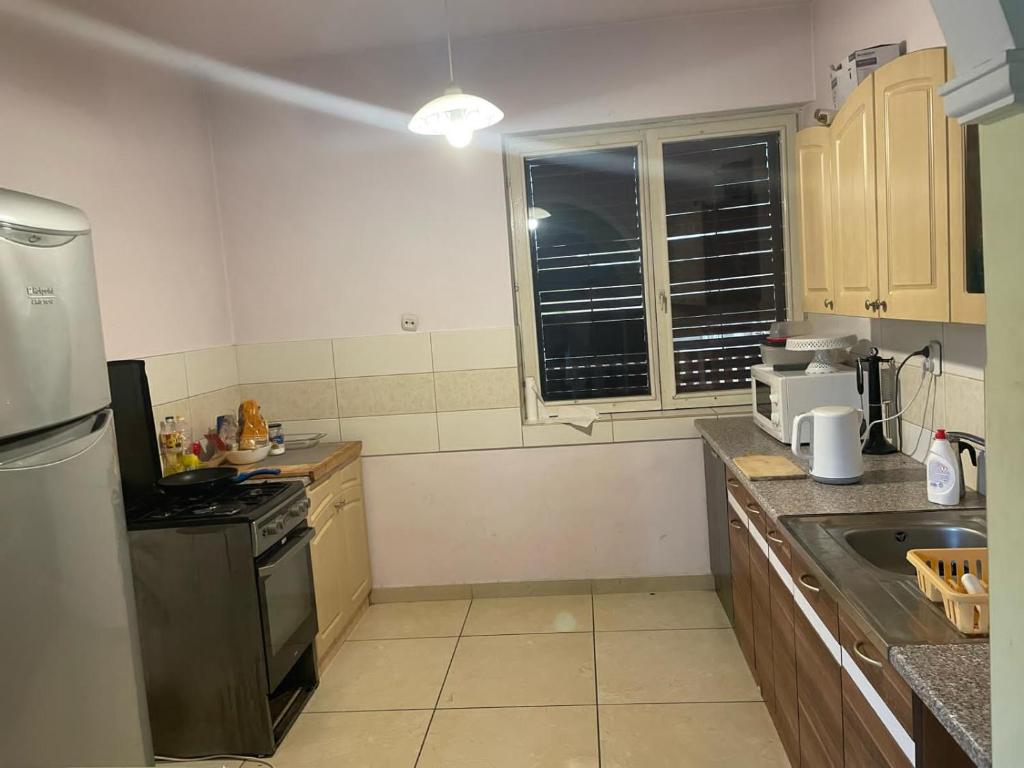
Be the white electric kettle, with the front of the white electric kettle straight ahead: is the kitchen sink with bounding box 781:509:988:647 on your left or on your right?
on your right

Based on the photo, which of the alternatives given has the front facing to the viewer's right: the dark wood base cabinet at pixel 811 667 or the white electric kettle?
the white electric kettle

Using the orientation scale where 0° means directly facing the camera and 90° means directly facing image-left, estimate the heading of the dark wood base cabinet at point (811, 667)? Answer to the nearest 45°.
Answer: approximately 45°

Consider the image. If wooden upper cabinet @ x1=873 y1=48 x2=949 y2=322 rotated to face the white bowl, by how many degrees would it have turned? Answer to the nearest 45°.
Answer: approximately 45° to its right

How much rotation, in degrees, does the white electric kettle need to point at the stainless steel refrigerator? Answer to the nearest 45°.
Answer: approximately 135° to its right

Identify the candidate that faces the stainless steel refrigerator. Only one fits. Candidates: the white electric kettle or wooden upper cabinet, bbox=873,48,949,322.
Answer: the wooden upper cabinet

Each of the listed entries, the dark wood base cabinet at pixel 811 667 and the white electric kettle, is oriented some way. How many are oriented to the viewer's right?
1

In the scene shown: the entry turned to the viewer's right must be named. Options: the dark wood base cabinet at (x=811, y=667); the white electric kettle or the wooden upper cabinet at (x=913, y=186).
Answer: the white electric kettle

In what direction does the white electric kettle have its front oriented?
to the viewer's right
